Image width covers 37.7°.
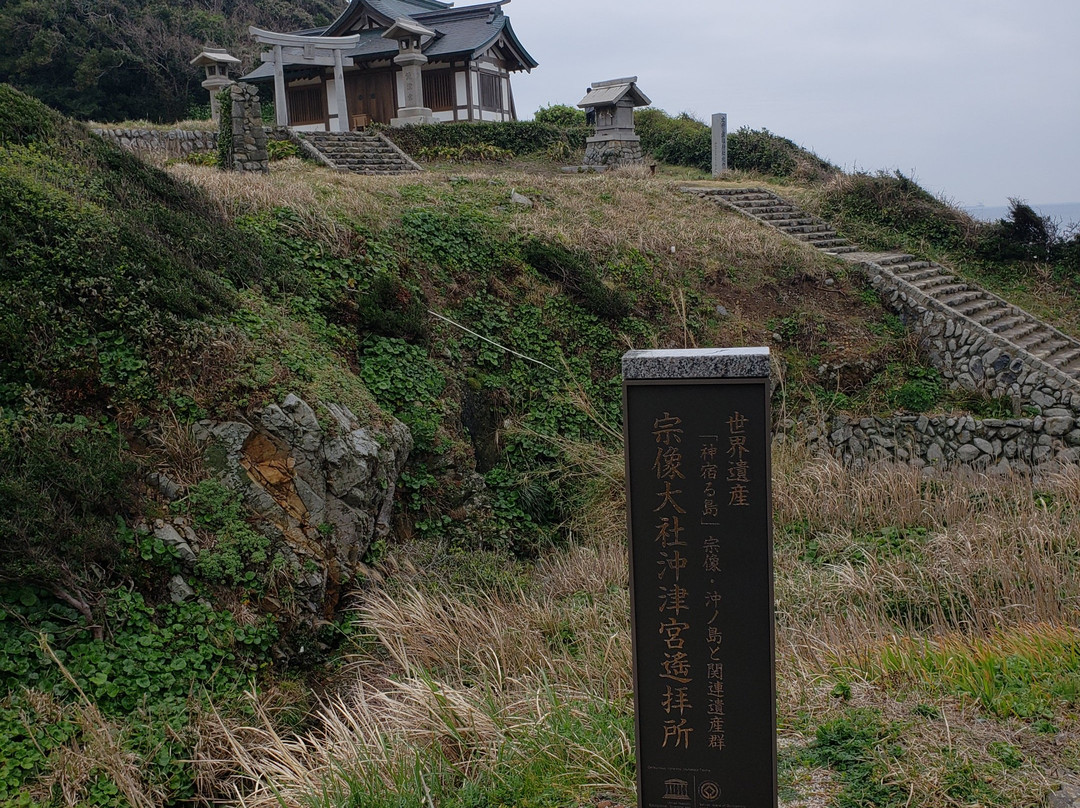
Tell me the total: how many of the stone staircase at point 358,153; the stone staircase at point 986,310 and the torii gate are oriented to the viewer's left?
0

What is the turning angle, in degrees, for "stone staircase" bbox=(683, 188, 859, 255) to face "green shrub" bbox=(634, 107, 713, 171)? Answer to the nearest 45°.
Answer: approximately 135° to its left

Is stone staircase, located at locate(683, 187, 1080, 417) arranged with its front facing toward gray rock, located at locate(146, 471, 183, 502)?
no

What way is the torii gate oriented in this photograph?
toward the camera

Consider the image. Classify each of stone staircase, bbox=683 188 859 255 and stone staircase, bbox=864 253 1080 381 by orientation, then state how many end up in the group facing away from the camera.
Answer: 0

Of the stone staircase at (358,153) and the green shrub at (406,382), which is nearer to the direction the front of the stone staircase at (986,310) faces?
the green shrub

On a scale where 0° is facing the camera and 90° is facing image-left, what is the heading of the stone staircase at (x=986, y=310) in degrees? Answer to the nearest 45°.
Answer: approximately 315°

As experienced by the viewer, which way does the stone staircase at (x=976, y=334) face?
facing the viewer and to the right of the viewer

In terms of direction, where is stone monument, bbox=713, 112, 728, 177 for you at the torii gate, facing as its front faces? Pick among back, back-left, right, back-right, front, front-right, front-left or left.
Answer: left

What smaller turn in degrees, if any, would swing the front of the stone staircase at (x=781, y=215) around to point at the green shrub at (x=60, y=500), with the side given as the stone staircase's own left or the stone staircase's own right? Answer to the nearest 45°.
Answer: approximately 45° to the stone staircase's own right

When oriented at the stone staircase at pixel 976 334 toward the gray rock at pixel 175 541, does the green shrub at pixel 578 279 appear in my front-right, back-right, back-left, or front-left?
front-right

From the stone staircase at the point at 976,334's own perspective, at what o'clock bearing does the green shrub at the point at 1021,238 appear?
The green shrub is roughly at 8 o'clock from the stone staircase.

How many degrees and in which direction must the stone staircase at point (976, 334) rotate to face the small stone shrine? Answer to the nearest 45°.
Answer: approximately 180°

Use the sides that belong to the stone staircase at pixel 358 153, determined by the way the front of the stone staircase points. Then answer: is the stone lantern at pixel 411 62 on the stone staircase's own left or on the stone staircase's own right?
on the stone staircase's own left

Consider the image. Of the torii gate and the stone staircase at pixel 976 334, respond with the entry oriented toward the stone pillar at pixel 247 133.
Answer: the torii gate
